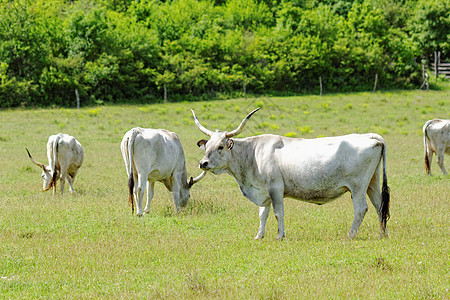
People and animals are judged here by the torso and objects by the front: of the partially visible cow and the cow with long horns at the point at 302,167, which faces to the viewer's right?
the partially visible cow

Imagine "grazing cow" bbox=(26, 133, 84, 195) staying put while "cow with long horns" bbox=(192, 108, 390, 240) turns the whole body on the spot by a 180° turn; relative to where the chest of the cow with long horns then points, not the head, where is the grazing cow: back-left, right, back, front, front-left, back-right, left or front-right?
back-left

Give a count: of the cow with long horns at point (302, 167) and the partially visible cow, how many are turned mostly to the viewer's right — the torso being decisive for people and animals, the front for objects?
1

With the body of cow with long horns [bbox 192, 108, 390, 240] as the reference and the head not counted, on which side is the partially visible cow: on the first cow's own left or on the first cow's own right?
on the first cow's own right

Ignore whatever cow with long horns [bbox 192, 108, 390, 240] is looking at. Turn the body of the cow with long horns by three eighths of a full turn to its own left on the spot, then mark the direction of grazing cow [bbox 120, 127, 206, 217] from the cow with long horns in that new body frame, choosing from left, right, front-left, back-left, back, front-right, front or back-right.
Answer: back

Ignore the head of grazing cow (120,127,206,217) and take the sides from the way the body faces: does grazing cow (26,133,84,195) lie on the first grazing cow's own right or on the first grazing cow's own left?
on the first grazing cow's own left

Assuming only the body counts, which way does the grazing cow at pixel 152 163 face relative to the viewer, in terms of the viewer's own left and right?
facing away from the viewer and to the right of the viewer

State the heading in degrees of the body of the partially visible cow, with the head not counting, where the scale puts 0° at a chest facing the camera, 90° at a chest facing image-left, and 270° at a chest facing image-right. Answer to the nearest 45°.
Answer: approximately 270°

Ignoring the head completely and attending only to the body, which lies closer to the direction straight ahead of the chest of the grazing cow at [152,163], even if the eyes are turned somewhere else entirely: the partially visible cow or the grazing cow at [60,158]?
the partially visible cow

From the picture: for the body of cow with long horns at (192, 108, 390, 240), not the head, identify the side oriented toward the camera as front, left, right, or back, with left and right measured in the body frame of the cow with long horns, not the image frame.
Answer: left

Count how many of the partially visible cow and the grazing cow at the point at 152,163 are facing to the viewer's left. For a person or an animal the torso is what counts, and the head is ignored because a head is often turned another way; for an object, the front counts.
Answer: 0

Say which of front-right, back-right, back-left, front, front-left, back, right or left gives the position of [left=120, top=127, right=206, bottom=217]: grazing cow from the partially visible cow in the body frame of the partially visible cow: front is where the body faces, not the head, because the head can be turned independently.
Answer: back-right
